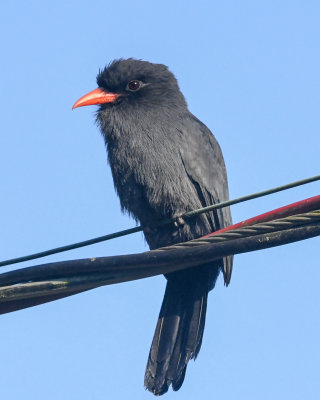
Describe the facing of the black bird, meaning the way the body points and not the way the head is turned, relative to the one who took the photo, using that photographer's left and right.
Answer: facing the viewer and to the left of the viewer
